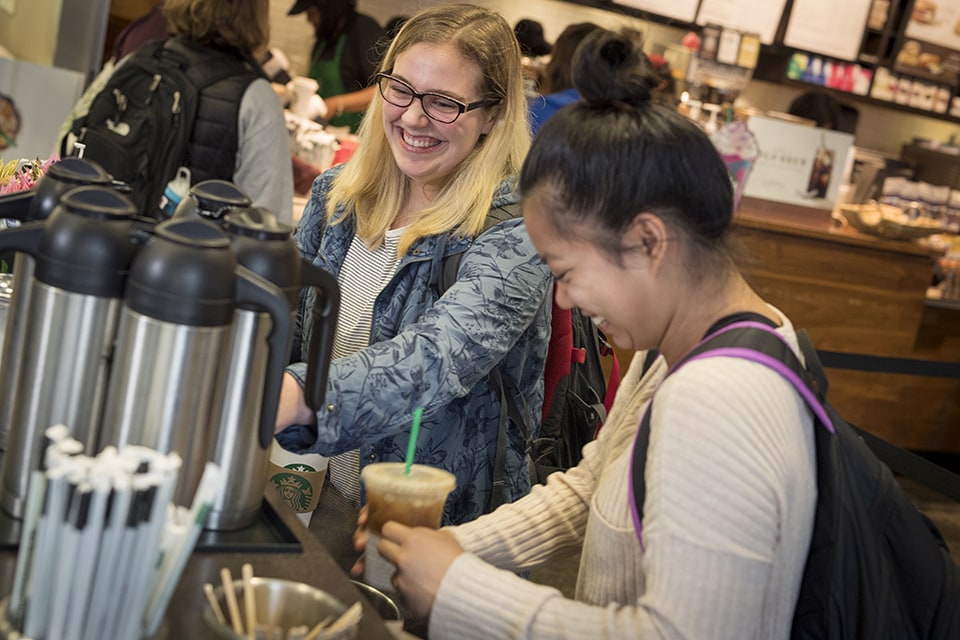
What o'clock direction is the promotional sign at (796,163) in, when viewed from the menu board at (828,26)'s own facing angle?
The promotional sign is roughly at 12 o'clock from the menu board.

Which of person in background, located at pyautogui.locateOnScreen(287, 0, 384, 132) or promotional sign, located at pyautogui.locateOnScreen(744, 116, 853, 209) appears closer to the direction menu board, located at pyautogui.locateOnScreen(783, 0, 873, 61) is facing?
the promotional sign

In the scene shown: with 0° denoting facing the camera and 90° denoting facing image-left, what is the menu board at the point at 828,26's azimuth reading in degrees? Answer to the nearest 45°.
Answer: approximately 0°

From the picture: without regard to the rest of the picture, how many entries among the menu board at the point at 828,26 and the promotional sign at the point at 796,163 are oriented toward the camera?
2

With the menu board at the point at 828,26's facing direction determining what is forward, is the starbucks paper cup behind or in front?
in front

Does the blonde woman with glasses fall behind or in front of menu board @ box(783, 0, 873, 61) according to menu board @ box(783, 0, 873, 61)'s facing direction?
in front

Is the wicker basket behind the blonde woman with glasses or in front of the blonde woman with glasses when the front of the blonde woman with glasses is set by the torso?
behind
